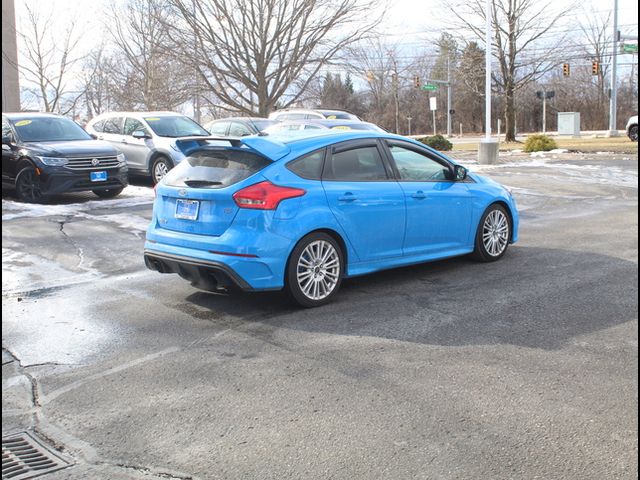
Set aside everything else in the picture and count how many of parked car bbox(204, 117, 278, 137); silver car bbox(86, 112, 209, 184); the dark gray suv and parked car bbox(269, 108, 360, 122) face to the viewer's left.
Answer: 0

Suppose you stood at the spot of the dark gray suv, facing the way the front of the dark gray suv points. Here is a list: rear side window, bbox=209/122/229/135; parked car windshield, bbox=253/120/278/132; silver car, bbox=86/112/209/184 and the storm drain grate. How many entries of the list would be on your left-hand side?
3

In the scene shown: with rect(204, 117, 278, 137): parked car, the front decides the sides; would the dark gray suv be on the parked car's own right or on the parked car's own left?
on the parked car's own right

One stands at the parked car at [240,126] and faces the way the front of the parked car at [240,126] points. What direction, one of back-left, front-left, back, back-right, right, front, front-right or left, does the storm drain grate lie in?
front-right

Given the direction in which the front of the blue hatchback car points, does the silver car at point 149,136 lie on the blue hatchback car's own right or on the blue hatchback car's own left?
on the blue hatchback car's own left

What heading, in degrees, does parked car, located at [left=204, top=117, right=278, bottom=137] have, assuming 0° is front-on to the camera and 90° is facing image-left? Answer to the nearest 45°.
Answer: approximately 315°

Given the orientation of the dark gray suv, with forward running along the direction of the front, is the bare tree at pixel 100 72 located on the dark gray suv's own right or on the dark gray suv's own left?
on the dark gray suv's own left

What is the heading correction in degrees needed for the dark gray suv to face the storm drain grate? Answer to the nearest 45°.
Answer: approximately 45° to its right

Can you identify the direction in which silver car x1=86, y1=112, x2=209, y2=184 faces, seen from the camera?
facing the viewer and to the right of the viewer

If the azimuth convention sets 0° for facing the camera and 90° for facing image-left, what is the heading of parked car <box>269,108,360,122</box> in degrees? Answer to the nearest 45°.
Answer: approximately 315°

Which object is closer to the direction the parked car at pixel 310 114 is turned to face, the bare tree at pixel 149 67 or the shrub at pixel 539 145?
the shrub

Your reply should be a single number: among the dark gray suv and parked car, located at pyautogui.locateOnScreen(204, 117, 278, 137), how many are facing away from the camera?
0

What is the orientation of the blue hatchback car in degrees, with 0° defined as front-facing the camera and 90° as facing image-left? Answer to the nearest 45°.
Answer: approximately 225°

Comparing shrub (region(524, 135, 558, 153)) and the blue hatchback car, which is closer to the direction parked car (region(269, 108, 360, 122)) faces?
the blue hatchback car

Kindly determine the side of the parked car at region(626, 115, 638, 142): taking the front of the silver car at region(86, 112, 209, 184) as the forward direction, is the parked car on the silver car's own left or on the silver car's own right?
on the silver car's own left

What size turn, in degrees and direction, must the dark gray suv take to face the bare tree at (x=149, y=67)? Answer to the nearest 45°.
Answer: approximately 135° to its left
